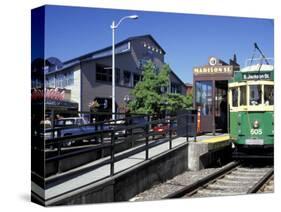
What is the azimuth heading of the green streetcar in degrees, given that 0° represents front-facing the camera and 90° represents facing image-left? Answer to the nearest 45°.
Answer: approximately 0°

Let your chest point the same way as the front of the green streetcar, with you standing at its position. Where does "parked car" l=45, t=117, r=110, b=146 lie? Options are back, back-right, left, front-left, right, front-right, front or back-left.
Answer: front-right

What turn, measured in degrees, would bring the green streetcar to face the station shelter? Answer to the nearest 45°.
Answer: approximately 45° to its right

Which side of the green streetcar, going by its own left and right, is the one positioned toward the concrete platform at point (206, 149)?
right
